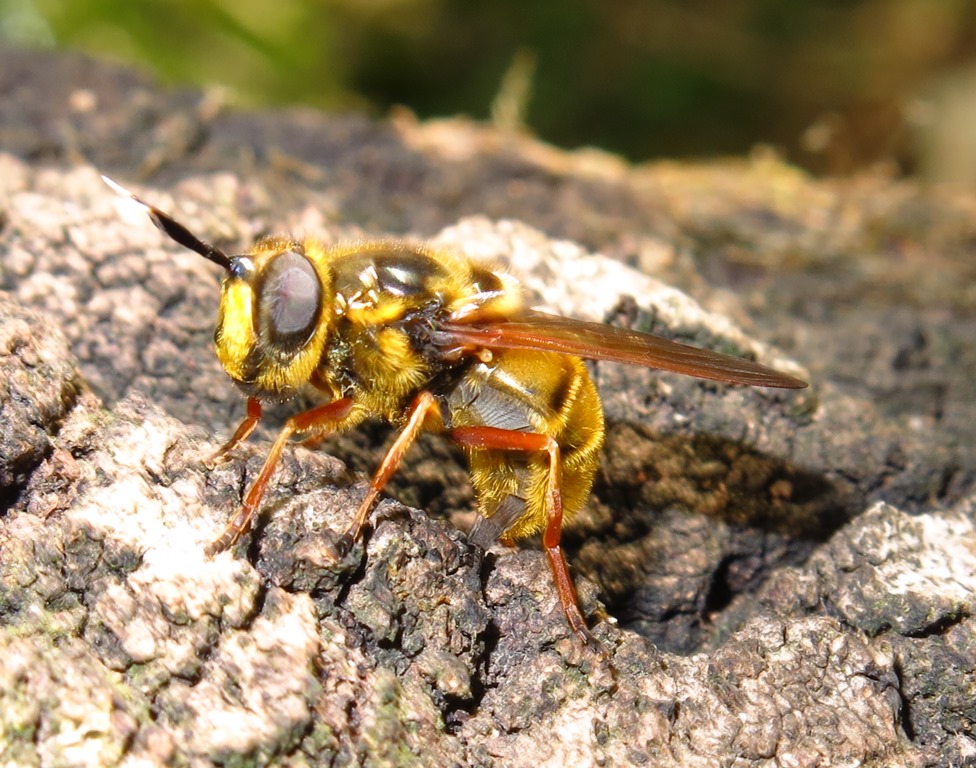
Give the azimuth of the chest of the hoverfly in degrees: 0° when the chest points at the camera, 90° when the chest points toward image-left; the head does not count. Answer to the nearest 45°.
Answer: approximately 90°
